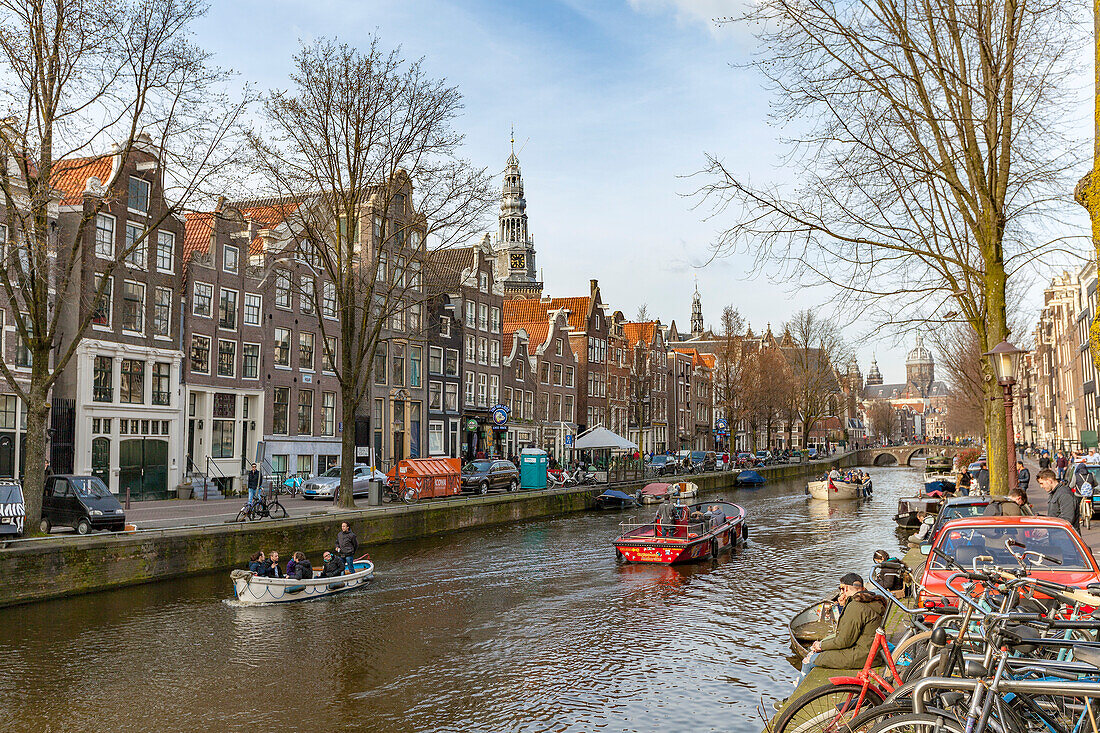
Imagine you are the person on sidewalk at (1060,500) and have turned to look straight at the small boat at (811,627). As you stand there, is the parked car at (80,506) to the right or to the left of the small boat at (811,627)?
right

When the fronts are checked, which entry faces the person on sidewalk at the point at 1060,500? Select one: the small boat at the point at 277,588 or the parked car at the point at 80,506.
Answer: the parked car

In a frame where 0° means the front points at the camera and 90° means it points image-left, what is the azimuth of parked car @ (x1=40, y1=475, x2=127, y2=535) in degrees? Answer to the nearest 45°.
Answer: approximately 315°

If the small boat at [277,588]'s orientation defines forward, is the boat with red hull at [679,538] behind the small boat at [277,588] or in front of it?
behind

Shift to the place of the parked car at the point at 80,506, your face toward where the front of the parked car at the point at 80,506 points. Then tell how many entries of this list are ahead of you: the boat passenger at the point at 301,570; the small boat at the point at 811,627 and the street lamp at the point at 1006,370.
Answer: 3

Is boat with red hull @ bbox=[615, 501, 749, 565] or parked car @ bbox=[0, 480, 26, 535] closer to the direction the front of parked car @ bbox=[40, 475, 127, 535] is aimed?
the boat with red hull
